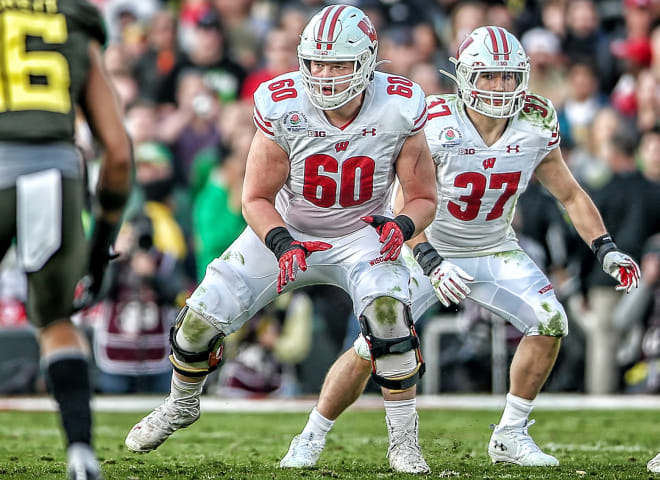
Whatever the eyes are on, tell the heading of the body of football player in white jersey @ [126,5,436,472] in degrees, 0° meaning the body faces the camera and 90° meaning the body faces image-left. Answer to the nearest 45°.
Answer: approximately 0°

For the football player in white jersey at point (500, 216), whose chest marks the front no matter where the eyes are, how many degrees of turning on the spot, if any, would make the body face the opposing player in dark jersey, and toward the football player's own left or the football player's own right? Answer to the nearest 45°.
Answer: approximately 45° to the football player's own right

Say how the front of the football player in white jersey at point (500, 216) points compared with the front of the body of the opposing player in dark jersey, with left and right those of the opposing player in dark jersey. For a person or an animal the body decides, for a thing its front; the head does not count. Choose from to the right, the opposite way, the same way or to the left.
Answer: the opposite way

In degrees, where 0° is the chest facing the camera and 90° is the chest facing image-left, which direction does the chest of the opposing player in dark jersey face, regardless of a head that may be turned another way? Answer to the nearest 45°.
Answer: approximately 180°

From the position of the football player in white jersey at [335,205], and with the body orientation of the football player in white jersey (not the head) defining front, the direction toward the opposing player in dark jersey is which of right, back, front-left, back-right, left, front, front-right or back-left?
front-right

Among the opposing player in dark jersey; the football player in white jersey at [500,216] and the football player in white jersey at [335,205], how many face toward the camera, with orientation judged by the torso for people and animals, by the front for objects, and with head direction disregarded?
2

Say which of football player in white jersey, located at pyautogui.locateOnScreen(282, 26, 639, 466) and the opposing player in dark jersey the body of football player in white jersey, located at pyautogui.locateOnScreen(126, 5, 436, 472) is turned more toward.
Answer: the opposing player in dark jersey

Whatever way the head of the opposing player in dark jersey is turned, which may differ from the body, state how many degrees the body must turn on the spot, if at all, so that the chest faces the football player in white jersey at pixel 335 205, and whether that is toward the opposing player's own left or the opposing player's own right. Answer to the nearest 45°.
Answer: approximately 45° to the opposing player's own right

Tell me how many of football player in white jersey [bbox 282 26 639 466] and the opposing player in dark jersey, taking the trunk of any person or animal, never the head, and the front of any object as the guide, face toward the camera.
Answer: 1

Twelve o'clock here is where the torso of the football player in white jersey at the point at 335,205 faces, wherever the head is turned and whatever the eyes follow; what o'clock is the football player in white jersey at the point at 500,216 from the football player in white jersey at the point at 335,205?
the football player in white jersey at the point at 500,216 is roughly at 8 o'clock from the football player in white jersey at the point at 335,205.
